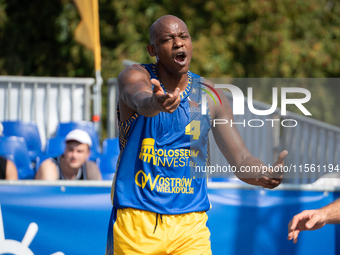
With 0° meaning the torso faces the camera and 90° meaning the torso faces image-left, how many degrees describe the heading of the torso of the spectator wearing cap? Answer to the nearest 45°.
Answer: approximately 0°

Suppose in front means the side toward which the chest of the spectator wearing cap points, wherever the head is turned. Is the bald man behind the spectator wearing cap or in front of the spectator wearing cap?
in front

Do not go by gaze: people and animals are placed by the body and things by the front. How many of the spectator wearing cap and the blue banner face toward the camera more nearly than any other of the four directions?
2

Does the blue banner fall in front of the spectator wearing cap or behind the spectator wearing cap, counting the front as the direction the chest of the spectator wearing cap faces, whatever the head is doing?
in front

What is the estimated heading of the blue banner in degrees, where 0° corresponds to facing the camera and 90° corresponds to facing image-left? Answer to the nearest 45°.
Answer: approximately 0°

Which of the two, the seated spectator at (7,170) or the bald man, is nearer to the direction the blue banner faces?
the bald man

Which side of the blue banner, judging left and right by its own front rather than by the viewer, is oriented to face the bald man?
front

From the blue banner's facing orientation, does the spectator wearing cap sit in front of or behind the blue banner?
behind

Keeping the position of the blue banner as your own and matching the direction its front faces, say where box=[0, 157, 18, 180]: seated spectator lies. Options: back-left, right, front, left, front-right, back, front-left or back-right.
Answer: back-right
